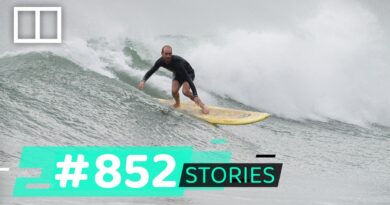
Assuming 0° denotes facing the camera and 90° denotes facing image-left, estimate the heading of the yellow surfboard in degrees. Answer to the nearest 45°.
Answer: approximately 270°

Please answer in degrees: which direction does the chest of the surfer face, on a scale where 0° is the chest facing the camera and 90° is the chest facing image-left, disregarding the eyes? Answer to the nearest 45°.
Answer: approximately 45°
